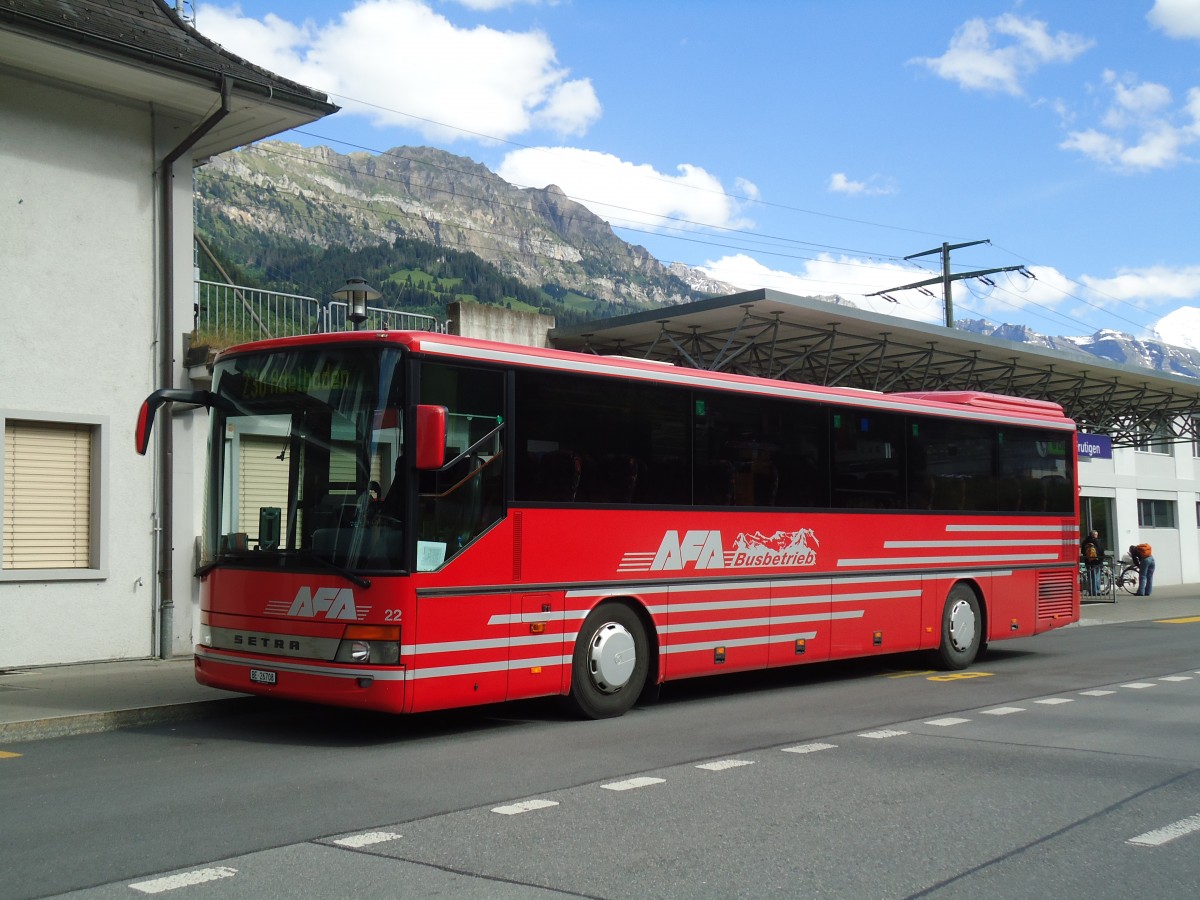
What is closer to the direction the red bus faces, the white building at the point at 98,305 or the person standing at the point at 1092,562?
the white building

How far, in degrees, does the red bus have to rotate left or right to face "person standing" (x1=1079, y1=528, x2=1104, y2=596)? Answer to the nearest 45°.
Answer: approximately 180°

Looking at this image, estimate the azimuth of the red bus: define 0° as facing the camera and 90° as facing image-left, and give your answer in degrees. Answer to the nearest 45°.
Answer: approximately 45°

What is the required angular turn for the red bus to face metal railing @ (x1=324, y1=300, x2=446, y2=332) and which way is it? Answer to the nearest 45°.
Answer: approximately 135° to its right

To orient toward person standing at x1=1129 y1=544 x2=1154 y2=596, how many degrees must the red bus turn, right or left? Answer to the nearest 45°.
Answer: approximately 180°

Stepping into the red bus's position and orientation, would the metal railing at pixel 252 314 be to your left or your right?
on your right

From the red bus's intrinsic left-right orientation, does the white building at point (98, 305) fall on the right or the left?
on its right

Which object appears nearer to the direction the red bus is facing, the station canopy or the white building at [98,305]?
the white building

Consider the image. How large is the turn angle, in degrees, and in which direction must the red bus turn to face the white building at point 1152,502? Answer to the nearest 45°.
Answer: approximately 180°

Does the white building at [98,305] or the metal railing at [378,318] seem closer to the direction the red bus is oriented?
the white building
